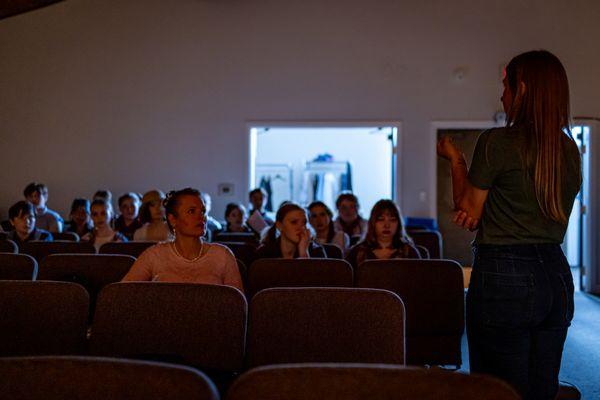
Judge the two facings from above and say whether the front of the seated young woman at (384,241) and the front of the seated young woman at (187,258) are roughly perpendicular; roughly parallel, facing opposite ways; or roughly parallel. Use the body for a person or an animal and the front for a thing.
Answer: roughly parallel

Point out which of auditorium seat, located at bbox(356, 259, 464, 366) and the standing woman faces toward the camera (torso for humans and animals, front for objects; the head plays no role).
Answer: the auditorium seat

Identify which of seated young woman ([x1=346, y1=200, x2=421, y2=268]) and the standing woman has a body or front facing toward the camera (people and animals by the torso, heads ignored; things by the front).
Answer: the seated young woman

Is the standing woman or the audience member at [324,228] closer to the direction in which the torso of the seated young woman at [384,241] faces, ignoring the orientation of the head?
the standing woman

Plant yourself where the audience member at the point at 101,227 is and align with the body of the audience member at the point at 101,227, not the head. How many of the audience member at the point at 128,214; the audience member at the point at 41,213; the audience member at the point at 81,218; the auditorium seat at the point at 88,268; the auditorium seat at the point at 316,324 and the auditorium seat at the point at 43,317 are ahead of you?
3

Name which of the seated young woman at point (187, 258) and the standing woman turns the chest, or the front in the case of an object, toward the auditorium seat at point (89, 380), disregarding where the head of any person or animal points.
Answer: the seated young woman

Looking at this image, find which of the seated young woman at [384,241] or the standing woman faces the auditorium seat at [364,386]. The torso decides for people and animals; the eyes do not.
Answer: the seated young woman

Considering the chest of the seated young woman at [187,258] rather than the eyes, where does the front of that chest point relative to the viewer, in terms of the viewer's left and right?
facing the viewer

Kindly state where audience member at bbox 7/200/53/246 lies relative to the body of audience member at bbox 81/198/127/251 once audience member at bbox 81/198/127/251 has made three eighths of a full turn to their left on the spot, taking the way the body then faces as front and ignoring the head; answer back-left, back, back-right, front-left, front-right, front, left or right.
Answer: back-left

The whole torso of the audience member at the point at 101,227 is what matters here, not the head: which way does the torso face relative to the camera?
toward the camera

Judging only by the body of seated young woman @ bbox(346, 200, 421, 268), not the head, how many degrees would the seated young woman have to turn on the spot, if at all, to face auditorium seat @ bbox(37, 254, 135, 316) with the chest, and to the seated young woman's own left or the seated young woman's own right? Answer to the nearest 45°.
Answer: approximately 45° to the seated young woman's own right

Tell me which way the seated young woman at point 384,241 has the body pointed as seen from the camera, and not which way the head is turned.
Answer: toward the camera

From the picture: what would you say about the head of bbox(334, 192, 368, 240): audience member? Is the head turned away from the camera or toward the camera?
toward the camera

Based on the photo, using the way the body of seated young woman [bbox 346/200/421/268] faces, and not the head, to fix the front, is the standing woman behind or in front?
in front

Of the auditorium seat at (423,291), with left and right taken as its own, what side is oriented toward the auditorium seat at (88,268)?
right

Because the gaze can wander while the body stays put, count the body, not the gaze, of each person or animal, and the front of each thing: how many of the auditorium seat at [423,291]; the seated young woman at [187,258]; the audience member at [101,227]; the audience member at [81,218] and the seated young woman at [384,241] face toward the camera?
5

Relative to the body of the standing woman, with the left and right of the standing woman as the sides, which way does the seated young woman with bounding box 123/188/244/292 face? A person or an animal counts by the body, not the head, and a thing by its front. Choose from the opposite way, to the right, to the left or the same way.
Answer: the opposite way

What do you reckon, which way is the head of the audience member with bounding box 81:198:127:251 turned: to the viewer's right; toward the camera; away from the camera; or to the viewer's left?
toward the camera

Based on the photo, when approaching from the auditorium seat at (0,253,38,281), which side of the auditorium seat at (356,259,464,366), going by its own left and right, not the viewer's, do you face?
right
